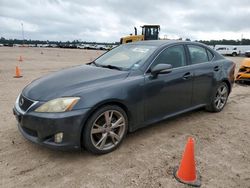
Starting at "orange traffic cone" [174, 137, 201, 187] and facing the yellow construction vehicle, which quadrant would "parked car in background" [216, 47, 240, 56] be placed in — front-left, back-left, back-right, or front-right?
front-right

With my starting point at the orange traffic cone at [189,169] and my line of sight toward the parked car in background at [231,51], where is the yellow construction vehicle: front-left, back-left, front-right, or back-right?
front-left
